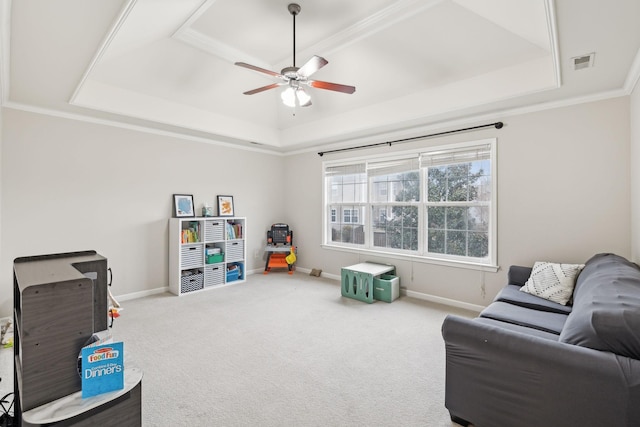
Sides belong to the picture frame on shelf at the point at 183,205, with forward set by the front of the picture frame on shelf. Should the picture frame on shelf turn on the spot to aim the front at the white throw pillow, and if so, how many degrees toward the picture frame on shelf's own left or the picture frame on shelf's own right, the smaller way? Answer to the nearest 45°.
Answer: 0° — it already faces it

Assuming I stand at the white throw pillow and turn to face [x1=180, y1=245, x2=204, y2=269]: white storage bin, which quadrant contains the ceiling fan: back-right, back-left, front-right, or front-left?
front-left

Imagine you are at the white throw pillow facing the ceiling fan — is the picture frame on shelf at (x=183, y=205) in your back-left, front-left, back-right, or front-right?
front-right

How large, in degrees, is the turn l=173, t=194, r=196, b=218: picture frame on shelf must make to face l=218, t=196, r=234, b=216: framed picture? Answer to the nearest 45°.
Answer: approximately 90° to its left

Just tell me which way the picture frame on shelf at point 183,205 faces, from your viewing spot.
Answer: facing the viewer and to the right of the viewer

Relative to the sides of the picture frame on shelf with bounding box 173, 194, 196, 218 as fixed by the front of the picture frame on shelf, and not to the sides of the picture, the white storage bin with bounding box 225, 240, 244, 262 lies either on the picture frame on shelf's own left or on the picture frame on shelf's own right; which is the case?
on the picture frame on shelf's own left

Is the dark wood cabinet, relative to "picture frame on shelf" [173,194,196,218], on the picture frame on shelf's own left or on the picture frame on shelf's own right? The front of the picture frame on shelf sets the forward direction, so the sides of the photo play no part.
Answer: on the picture frame on shelf's own right

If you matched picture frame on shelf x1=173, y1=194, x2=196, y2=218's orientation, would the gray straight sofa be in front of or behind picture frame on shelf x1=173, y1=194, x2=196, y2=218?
in front
